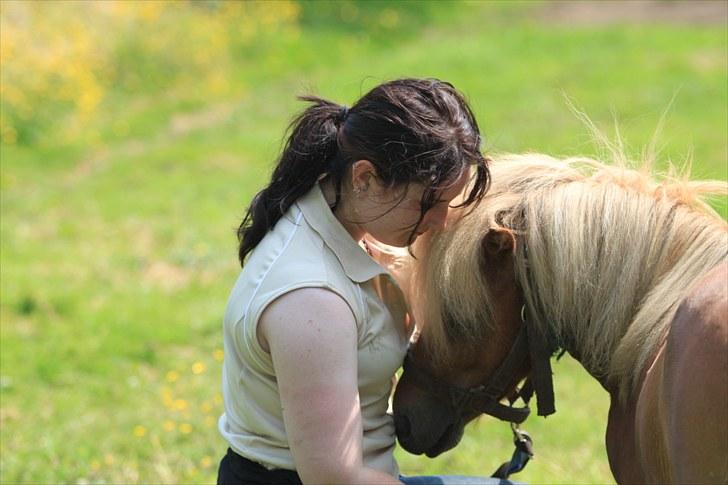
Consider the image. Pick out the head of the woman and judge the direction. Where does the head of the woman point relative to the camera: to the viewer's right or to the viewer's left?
to the viewer's right

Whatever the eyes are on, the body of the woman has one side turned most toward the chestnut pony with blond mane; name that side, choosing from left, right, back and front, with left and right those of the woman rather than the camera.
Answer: front

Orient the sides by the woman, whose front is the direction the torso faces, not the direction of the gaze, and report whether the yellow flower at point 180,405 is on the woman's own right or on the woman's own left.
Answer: on the woman's own left

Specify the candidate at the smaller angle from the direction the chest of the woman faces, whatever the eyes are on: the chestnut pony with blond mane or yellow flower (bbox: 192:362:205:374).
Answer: the chestnut pony with blond mane

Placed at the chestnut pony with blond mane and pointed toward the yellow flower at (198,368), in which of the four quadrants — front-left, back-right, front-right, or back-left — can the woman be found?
front-left

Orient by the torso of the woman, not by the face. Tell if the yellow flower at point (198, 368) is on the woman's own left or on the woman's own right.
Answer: on the woman's own left

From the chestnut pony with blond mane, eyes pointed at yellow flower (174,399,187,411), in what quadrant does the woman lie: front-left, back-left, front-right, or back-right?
front-left

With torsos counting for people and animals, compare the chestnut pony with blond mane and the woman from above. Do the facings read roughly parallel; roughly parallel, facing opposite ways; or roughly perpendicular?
roughly parallel, facing opposite ways

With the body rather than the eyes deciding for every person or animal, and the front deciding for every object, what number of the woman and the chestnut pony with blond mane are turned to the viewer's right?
1

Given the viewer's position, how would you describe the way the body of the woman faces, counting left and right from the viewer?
facing to the right of the viewer

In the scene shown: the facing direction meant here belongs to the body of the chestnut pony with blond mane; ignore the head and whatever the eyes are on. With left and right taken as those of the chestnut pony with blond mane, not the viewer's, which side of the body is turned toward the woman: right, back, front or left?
front

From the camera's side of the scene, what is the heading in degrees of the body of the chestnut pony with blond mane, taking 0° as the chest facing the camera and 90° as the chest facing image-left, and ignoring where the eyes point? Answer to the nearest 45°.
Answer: approximately 90°
